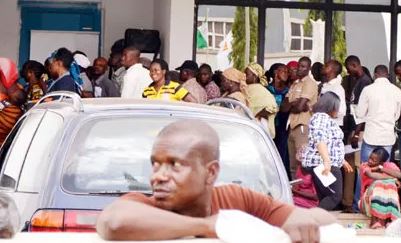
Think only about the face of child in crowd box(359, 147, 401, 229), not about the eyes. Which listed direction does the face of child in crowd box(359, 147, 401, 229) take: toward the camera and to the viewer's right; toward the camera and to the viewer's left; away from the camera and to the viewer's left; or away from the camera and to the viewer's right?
toward the camera and to the viewer's left

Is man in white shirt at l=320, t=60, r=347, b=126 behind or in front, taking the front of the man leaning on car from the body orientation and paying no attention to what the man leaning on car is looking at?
behind

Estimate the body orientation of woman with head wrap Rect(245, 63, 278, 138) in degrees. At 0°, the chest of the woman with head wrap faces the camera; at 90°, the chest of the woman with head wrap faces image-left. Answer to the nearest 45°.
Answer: approximately 90°

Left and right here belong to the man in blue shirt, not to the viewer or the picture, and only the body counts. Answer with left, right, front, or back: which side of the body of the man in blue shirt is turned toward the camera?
left

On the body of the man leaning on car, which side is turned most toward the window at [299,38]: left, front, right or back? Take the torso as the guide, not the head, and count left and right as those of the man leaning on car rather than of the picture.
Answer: back

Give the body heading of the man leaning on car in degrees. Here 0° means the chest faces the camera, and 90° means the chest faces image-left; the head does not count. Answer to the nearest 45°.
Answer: approximately 0°
